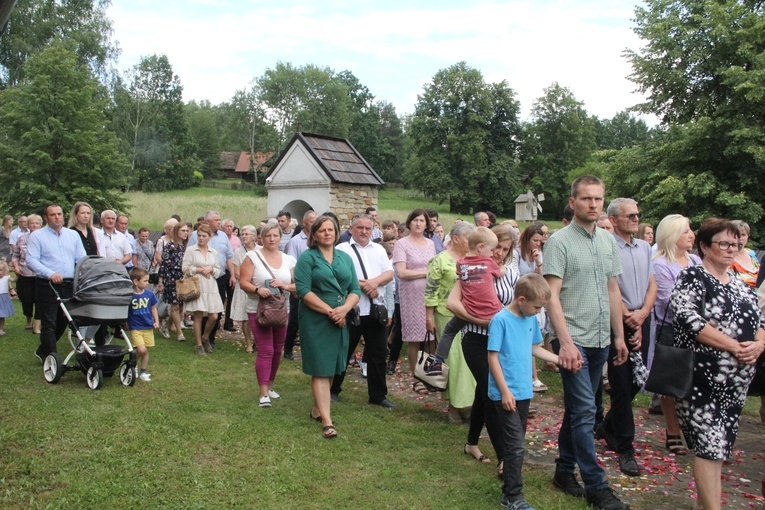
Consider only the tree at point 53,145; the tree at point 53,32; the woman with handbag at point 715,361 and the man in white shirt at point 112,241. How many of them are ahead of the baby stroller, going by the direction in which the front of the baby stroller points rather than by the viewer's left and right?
1

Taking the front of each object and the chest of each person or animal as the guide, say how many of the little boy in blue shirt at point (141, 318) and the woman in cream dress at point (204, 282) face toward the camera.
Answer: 2

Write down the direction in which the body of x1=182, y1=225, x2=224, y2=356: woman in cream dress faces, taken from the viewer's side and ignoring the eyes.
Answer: toward the camera

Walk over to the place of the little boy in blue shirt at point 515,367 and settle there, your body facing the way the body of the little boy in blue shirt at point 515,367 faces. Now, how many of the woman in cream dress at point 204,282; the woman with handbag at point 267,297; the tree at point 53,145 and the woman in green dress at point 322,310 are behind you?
4

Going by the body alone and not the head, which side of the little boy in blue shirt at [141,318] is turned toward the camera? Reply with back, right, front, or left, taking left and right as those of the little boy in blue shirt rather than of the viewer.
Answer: front

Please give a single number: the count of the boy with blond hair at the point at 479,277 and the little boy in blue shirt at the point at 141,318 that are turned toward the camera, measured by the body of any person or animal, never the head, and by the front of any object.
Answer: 1

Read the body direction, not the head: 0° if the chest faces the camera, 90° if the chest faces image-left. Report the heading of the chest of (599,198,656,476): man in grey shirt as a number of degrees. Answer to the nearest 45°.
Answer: approximately 315°

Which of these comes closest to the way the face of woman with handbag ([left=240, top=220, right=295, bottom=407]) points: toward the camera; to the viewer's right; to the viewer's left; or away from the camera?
toward the camera

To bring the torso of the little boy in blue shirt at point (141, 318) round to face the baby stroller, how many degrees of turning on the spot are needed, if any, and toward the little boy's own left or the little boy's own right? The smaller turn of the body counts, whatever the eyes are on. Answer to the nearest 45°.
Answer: approximately 45° to the little boy's own right

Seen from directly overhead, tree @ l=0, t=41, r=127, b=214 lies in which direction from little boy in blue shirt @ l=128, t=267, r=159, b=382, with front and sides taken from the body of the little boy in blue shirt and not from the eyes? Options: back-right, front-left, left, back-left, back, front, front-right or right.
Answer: back

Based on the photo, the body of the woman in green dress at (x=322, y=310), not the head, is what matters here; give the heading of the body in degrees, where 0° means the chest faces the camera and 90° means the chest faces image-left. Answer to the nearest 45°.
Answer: approximately 315°

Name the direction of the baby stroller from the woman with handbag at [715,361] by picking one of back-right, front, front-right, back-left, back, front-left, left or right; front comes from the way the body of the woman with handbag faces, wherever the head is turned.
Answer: back-right

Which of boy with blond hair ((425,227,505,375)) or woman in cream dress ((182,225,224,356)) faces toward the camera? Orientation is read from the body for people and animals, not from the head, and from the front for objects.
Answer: the woman in cream dress

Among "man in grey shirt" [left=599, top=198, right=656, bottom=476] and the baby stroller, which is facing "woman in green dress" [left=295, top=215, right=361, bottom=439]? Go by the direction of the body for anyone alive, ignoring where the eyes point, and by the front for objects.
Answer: the baby stroller

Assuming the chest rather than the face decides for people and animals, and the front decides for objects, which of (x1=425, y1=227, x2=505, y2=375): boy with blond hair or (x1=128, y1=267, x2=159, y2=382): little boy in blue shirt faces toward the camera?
the little boy in blue shirt

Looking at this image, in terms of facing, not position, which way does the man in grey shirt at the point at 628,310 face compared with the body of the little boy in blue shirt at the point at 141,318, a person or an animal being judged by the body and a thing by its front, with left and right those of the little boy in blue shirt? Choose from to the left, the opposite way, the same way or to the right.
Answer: the same way
